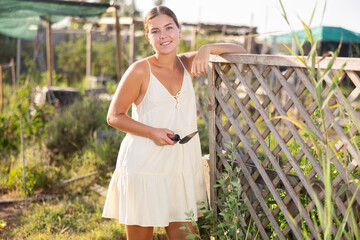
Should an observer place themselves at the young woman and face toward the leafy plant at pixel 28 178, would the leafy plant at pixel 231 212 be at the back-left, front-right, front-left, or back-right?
back-right

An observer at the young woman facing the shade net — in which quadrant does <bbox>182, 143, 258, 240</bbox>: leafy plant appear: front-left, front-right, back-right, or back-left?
back-right

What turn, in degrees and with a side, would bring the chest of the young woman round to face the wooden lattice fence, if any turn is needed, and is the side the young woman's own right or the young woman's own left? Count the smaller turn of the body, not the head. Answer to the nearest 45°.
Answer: approximately 45° to the young woman's own left

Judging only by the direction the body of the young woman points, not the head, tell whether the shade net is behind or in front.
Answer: behind

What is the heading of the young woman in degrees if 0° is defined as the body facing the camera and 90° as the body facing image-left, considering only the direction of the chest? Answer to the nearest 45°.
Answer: approximately 315°
